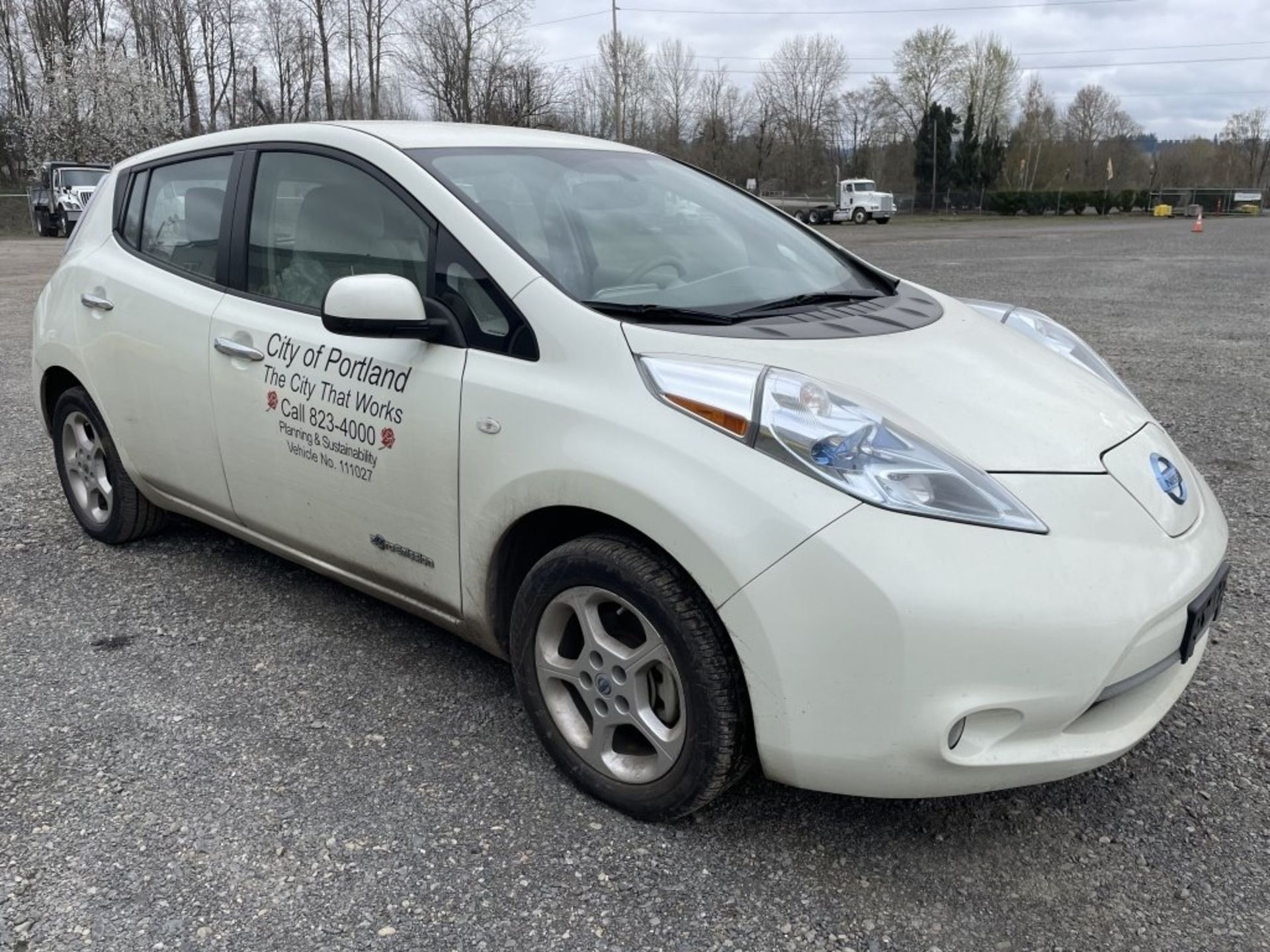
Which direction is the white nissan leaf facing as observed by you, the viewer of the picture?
facing the viewer and to the right of the viewer
